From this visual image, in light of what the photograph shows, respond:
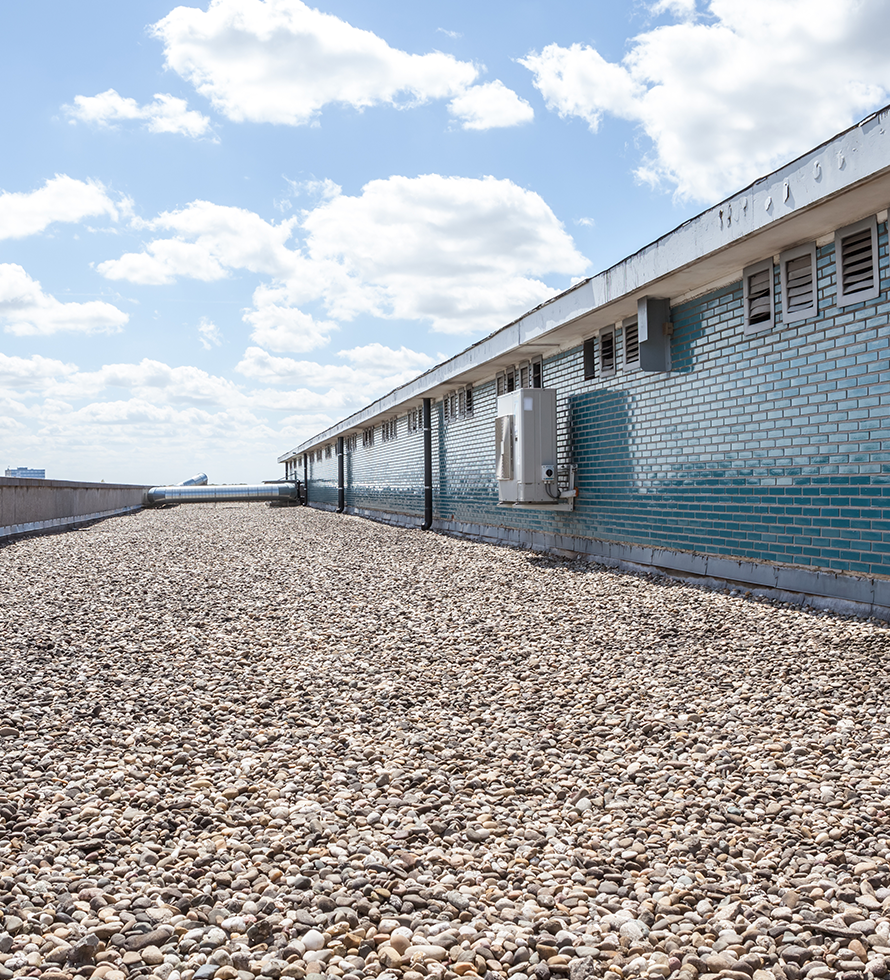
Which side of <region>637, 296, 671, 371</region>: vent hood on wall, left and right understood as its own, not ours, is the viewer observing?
left

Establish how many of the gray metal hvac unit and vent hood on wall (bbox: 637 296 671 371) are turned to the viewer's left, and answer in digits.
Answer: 2

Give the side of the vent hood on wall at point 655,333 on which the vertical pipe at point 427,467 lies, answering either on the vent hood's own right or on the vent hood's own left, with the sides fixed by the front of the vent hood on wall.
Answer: on the vent hood's own right

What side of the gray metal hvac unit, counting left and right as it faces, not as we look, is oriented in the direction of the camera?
left

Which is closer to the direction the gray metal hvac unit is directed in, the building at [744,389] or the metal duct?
the metal duct

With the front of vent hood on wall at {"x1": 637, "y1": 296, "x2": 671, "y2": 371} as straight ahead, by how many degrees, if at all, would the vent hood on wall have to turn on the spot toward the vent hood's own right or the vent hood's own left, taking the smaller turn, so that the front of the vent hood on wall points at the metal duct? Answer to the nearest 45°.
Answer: approximately 45° to the vent hood's own right

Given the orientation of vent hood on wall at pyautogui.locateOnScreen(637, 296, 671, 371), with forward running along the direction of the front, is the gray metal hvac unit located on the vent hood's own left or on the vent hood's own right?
on the vent hood's own right
